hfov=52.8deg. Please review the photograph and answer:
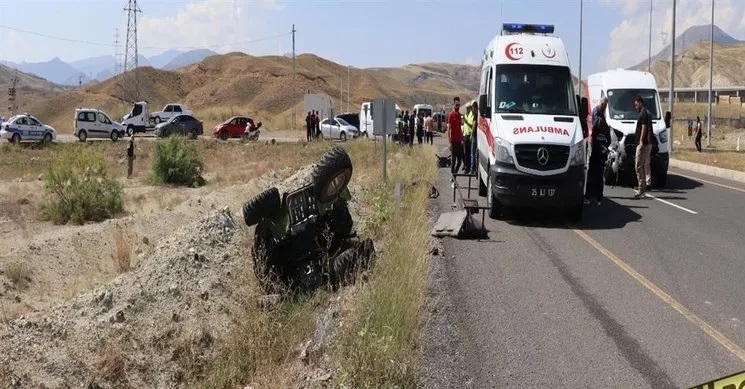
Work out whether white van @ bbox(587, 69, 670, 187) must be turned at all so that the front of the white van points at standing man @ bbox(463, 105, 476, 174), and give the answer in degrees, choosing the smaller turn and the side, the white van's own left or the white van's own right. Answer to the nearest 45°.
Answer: approximately 90° to the white van's own right

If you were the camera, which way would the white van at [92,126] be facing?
facing to the right of the viewer

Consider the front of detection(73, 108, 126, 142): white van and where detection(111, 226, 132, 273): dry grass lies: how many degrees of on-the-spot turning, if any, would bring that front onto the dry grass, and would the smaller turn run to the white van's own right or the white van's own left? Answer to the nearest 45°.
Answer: approximately 90° to the white van's own right

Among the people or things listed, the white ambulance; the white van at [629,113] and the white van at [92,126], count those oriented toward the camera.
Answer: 2
